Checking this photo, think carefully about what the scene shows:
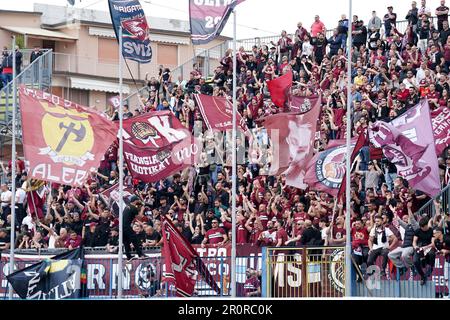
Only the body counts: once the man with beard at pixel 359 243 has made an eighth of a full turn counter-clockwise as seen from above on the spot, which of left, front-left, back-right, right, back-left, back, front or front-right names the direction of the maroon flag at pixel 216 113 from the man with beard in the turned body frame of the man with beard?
back

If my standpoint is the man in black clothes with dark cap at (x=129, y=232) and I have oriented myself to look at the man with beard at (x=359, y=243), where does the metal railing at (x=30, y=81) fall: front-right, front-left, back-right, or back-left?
back-left

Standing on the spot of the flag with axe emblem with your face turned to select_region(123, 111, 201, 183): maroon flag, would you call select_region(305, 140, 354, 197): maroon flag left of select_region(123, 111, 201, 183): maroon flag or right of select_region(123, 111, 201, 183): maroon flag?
right

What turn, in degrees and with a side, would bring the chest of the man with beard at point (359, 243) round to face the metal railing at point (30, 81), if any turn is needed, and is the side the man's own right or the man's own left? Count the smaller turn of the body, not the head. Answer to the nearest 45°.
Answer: approximately 135° to the man's own right

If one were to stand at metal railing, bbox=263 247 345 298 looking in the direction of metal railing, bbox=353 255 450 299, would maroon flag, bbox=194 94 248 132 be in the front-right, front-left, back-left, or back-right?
back-left

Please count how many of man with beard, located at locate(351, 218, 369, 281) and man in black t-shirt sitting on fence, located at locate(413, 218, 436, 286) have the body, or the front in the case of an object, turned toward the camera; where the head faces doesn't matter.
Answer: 2
